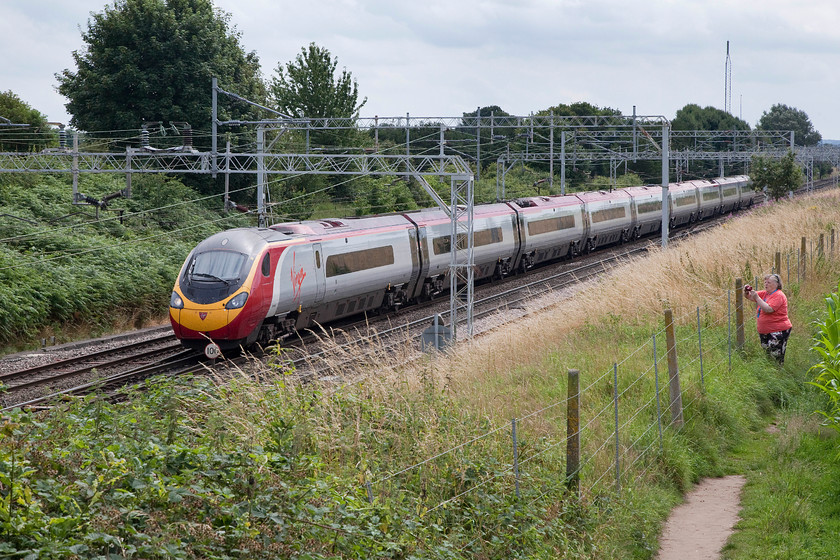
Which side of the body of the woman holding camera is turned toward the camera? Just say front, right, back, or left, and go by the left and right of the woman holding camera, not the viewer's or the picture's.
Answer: left

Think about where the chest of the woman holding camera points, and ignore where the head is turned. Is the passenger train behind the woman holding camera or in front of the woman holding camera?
in front

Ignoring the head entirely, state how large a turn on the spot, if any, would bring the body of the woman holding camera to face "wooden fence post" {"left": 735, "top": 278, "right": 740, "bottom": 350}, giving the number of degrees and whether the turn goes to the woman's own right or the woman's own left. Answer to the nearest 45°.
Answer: approximately 45° to the woman's own right

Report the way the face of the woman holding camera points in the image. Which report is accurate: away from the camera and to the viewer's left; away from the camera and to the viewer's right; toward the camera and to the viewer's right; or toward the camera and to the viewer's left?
toward the camera and to the viewer's left

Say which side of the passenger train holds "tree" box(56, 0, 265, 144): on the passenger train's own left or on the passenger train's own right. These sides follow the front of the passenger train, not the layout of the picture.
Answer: on the passenger train's own right

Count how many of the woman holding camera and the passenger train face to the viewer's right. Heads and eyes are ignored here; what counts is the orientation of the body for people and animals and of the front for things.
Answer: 0

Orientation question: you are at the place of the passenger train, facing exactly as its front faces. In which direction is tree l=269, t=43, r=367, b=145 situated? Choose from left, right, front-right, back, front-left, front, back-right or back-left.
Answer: back-right

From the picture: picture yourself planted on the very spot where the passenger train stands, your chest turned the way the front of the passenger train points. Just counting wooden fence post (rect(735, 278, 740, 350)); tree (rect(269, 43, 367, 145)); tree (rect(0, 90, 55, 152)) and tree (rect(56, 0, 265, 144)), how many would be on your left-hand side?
1

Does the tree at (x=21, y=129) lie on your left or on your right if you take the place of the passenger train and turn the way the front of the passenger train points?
on your right
